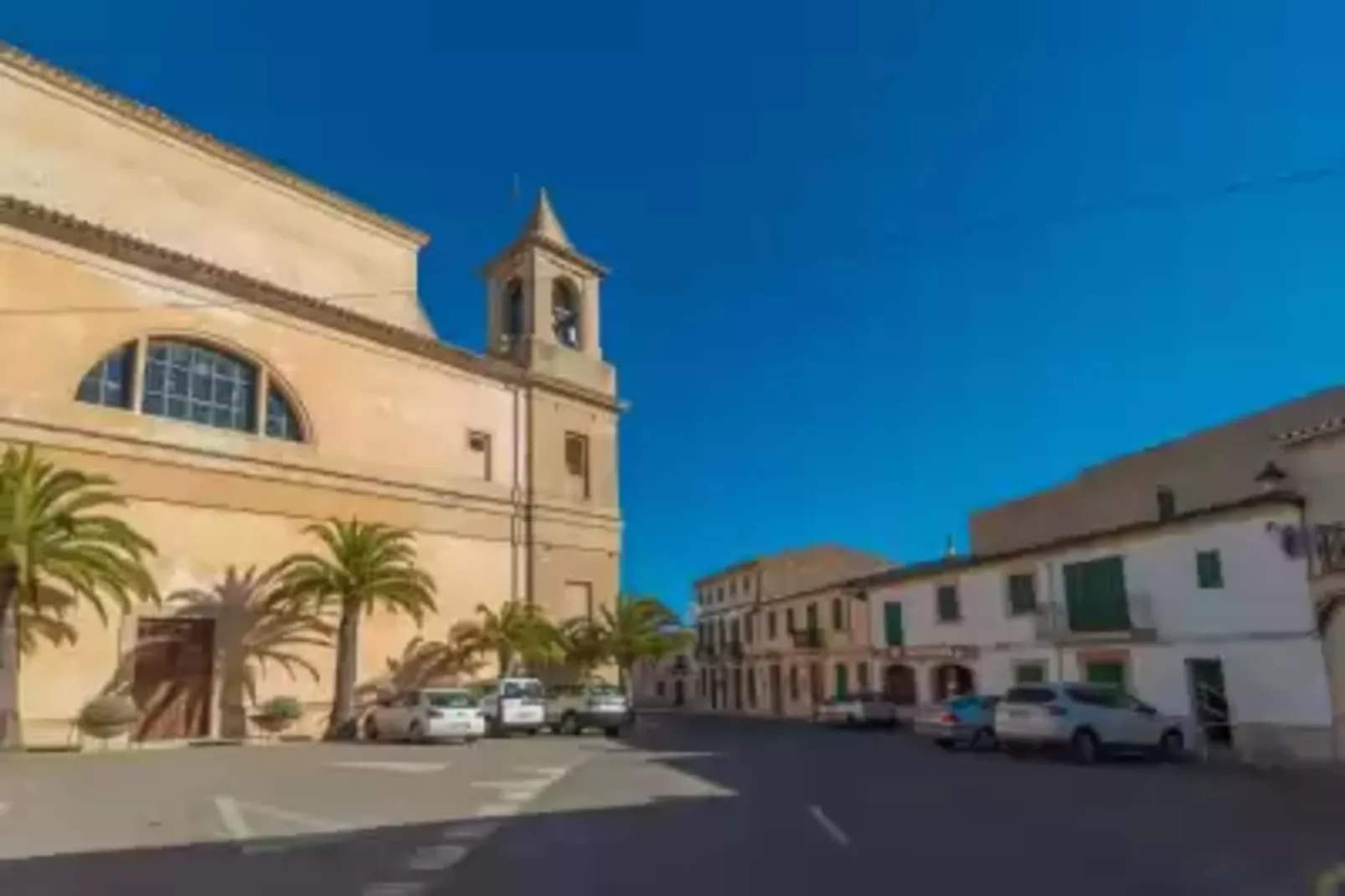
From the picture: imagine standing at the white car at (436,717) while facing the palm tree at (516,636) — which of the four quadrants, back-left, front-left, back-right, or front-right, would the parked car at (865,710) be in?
front-right

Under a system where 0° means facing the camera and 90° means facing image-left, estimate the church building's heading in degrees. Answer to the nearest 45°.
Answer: approximately 315°

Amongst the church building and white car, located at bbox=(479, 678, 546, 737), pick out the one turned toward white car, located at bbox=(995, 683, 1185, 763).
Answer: the church building

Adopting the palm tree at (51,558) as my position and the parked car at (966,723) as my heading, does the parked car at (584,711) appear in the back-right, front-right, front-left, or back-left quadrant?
front-left

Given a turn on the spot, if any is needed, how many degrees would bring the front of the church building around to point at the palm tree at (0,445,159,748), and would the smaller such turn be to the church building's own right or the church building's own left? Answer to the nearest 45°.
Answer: approximately 90° to the church building's own right

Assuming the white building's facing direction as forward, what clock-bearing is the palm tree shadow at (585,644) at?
The palm tree shadow is roughly at 2 o'clock from the white building.

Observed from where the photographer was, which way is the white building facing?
facing the viewer and to the left of the viewer

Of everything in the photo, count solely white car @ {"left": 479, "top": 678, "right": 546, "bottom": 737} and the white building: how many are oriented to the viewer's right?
0

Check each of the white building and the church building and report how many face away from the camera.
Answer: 0
